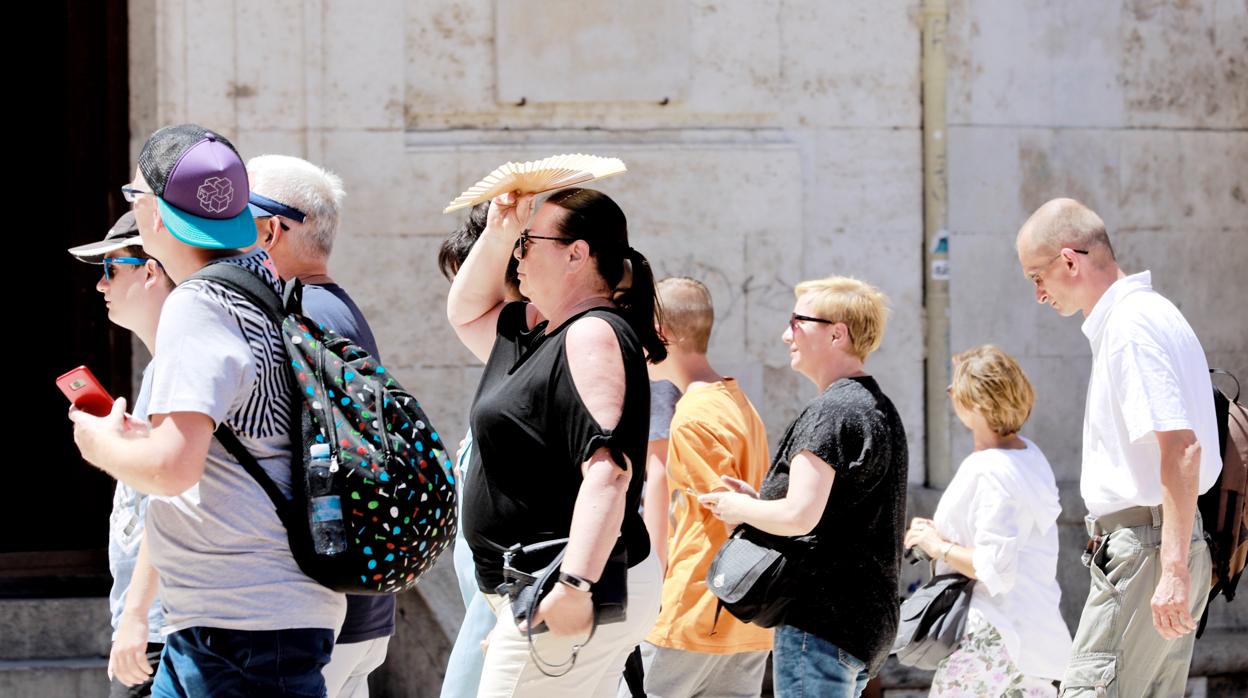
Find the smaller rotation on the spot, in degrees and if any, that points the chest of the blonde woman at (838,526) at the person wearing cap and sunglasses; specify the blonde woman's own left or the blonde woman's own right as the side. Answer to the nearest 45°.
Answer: approximately 45° to the blonde woman's own left

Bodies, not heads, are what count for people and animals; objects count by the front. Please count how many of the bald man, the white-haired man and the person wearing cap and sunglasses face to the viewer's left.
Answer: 3

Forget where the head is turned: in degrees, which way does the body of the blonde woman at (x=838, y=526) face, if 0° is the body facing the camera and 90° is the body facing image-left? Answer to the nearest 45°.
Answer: approximately 90°

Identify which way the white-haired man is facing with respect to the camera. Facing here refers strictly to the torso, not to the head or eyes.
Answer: to the viewer's left

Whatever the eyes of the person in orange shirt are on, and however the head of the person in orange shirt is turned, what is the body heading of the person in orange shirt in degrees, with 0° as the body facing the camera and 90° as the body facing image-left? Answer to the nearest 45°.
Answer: approximately 135°

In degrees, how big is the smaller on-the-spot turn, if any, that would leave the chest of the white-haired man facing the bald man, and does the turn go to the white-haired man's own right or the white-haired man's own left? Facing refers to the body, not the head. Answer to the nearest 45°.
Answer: approximately 180°

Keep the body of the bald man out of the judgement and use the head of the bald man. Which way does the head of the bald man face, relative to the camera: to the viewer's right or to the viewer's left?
to the viewer's left

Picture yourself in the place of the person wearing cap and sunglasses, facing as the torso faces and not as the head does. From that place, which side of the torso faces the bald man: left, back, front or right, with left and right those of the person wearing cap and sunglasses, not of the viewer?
back

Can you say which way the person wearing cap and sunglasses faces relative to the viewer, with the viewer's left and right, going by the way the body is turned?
facing to the left of the viewer

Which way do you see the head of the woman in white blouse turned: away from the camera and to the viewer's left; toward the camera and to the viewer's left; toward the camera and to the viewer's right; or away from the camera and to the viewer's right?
away from the camera and to the viewer's left
